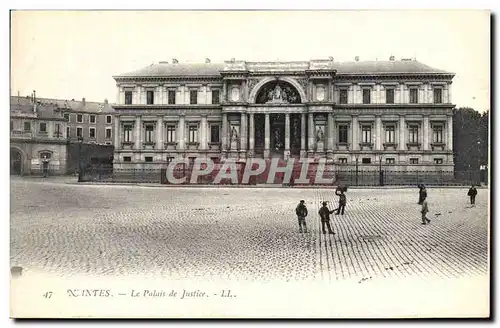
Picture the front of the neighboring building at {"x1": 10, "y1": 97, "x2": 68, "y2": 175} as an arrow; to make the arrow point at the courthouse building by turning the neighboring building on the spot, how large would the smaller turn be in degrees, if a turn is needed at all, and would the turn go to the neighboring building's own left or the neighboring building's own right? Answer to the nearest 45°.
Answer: approximately 135° to the neighboring building's own left

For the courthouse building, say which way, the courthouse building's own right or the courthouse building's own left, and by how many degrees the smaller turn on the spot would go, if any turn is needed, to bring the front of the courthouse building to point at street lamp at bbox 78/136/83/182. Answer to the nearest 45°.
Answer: approximately 45° to the courthouse building's own right

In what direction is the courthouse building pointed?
toward the camera

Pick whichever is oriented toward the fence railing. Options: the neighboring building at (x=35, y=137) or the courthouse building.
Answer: the courthouse building

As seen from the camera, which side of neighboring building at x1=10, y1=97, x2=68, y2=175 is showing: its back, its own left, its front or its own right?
front

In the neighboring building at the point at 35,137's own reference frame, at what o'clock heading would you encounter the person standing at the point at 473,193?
The person standing is roughly at 10 o'clock from the neighboring building.

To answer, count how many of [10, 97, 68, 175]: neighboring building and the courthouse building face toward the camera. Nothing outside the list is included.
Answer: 2

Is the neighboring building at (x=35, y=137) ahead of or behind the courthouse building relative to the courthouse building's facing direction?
ahead

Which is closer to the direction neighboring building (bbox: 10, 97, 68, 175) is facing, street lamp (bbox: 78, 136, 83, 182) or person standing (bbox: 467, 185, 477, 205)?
the person standing

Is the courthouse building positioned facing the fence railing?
yes
